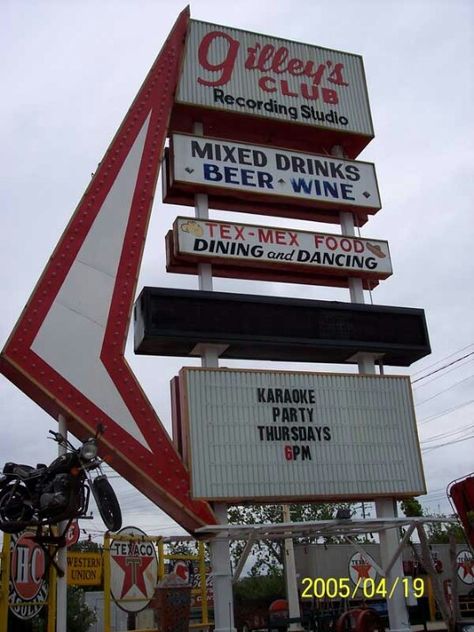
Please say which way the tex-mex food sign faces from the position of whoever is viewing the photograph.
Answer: facing the viewer

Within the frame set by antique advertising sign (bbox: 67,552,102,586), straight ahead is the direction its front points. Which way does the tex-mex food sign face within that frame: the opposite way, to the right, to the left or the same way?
the same way

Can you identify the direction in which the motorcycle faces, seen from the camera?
facing the viewer and to the right of the viewer

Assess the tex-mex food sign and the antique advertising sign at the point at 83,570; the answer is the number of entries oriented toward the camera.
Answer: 2

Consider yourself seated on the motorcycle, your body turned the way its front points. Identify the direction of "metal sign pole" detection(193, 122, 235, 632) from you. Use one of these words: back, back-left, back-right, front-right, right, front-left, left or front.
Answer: left

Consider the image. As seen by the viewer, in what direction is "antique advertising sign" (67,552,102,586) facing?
toward the camera

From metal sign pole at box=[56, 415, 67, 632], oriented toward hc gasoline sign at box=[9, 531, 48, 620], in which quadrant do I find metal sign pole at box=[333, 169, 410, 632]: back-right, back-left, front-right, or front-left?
back-right
